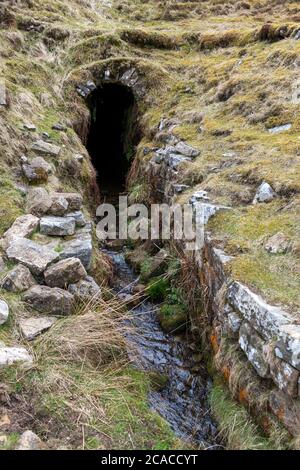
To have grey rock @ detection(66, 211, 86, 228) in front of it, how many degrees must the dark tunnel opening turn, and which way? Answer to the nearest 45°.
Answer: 0° — it already faces it

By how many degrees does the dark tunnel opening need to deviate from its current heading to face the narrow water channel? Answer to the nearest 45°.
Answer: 0° — it already faces it

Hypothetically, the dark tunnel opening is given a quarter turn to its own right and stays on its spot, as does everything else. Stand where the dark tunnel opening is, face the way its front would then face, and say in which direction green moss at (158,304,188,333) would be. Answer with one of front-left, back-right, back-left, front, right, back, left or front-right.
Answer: left

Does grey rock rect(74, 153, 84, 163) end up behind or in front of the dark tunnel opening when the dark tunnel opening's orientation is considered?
in front

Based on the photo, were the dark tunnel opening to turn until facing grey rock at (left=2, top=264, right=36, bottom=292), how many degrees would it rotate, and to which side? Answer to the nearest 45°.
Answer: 0° — it already faces it

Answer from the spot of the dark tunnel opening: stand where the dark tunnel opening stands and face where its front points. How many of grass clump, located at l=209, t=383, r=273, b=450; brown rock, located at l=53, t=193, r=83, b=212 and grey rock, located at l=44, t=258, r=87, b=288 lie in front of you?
3

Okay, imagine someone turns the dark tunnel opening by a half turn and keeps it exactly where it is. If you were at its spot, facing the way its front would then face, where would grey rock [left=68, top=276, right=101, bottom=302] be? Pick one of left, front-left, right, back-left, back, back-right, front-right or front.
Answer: back

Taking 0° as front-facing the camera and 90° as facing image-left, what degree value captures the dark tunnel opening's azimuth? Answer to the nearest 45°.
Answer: approximately 0°

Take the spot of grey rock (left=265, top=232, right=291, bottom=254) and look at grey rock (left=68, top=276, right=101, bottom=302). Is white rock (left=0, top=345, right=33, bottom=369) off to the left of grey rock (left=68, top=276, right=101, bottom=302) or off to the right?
left

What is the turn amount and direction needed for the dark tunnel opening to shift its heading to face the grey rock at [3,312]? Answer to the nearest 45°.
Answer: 0° — it already faces it

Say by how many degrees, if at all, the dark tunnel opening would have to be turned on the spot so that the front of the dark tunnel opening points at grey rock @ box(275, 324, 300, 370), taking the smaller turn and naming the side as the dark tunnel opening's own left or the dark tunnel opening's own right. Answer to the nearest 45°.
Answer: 0° — it already faces it

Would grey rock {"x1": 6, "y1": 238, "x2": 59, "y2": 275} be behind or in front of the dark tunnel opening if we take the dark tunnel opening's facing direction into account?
in front

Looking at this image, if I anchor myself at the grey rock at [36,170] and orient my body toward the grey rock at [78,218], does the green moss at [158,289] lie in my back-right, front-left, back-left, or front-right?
front-left
